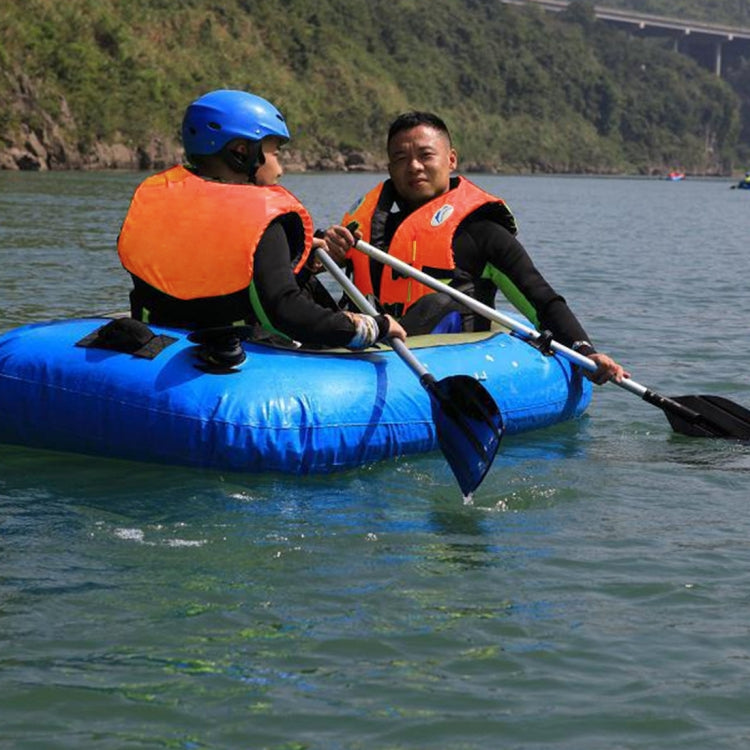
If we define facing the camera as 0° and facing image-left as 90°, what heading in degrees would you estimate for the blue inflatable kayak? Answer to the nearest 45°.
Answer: approximately 270°

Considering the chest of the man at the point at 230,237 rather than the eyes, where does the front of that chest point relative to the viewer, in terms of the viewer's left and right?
facing away from the viewer and to the right of the viewer

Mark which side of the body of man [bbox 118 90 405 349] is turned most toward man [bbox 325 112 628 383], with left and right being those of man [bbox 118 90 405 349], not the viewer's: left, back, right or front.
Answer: front
